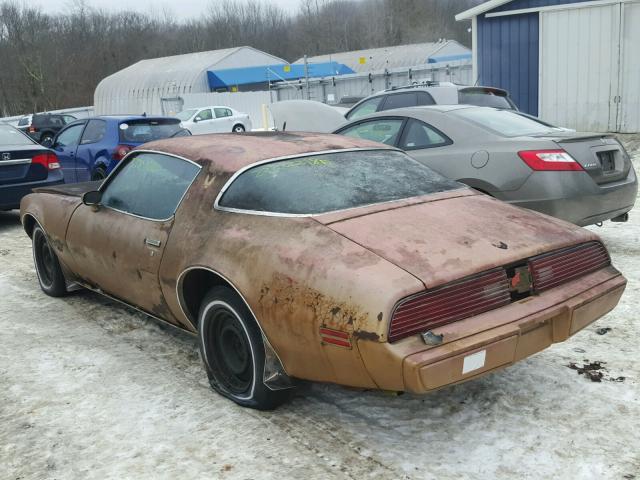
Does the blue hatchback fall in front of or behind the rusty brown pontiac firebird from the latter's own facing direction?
in front

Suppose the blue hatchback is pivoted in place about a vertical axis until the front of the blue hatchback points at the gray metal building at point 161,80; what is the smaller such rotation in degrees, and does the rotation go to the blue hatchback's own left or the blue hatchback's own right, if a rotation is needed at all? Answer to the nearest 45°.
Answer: approximately 45° to the blue hatchback's own right

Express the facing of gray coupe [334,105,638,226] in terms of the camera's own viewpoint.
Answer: facing away from the viewer and to the left of the viewer

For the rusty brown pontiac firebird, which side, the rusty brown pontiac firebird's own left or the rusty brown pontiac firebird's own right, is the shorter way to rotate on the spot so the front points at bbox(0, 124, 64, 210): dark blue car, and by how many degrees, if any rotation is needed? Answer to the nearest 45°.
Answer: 0° — it already faces it

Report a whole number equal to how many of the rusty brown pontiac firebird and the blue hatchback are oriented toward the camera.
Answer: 0

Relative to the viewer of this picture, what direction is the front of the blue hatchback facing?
facing away from the viewer and to the left of the viewer

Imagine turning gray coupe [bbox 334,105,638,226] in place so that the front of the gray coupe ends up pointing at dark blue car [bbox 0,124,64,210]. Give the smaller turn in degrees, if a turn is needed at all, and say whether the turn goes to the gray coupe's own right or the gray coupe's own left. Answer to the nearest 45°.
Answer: approximately 45° to the gray coupe's own left

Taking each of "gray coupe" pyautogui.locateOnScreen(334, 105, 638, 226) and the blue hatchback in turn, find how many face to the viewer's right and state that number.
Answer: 0

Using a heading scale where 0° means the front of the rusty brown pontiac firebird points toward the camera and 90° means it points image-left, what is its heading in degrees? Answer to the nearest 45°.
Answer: approximately 135°

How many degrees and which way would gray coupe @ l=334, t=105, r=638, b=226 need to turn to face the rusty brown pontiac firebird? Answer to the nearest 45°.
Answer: approximately 135° to its left

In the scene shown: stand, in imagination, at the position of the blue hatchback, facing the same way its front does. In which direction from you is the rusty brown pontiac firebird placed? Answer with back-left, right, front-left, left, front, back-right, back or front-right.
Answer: back-left
